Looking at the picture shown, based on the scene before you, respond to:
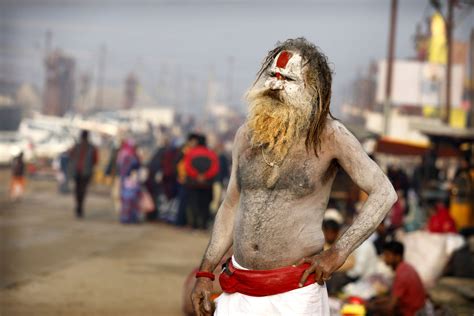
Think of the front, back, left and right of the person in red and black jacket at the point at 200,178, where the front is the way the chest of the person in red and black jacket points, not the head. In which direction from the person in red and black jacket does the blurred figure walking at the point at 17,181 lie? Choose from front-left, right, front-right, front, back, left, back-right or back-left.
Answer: front-left

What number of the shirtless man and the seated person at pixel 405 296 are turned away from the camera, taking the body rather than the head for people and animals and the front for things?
0

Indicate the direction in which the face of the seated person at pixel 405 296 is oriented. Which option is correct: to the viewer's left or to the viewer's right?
to the viewer's left

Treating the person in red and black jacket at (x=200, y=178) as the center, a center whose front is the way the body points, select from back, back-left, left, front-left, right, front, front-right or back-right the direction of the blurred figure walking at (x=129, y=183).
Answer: front-left

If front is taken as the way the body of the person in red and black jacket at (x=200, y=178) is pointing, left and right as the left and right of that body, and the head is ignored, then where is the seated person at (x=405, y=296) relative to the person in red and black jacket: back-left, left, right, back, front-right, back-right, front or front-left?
back

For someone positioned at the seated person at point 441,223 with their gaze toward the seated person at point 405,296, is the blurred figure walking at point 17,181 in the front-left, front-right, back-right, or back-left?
back-right

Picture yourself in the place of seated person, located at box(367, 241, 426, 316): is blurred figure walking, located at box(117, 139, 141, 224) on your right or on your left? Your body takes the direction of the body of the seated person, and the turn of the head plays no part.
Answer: on your right

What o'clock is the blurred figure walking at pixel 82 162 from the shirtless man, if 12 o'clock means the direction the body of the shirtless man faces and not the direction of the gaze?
The blurred figure walking is roughly at 4 o'clock from the shirtless man.

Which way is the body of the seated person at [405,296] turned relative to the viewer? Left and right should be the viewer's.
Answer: facing to the left of the viewer

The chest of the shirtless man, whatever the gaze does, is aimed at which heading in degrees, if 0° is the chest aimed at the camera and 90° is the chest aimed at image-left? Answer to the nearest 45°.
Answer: approximately 45°

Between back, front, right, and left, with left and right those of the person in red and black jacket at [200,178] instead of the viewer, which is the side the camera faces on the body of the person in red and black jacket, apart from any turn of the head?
back

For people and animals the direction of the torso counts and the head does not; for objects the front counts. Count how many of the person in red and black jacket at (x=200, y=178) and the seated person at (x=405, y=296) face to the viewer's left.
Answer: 1
